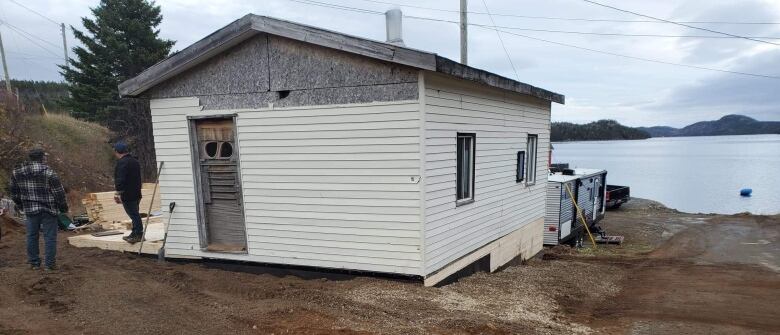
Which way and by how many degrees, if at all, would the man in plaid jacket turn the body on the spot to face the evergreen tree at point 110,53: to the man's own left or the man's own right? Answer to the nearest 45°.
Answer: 0° — they already face it

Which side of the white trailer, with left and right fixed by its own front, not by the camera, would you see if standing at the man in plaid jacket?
back

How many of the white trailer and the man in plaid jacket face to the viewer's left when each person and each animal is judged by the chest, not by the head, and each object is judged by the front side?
0

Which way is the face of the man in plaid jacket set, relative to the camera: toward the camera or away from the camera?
away from the camera

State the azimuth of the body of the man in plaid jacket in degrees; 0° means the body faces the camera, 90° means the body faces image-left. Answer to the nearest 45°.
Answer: approximately 180°

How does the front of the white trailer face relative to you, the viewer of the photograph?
facing away from the viewer and to the right of the viewer

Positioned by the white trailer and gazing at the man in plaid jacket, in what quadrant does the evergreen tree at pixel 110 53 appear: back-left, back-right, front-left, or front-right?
front-right

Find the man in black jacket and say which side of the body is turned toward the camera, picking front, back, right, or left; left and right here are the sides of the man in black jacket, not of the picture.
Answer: left

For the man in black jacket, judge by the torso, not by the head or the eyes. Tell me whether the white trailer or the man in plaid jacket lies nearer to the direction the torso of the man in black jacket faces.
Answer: the man in plaid jacket

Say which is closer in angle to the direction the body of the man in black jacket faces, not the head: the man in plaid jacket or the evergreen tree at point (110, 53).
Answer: the man in plaid jacket

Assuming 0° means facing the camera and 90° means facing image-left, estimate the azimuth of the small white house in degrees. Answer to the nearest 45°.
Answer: approximately 45°

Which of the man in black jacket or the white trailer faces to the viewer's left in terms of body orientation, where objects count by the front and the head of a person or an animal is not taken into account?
the man in black jacket

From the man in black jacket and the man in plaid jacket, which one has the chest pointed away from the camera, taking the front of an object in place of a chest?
the man in plaid jacket
